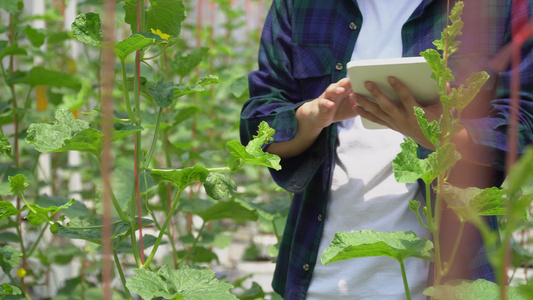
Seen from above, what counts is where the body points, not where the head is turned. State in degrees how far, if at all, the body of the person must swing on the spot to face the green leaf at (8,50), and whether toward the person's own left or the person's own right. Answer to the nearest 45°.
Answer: approximately 90° to the person's own right

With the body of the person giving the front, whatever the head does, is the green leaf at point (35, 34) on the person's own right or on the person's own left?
on the person's own right

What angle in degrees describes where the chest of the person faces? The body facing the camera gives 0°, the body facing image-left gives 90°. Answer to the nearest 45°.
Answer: approximately 0°

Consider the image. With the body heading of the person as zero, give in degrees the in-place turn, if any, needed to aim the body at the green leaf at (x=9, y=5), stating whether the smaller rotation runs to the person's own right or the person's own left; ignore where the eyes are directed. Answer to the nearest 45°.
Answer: approximately 90° to the person's own right
